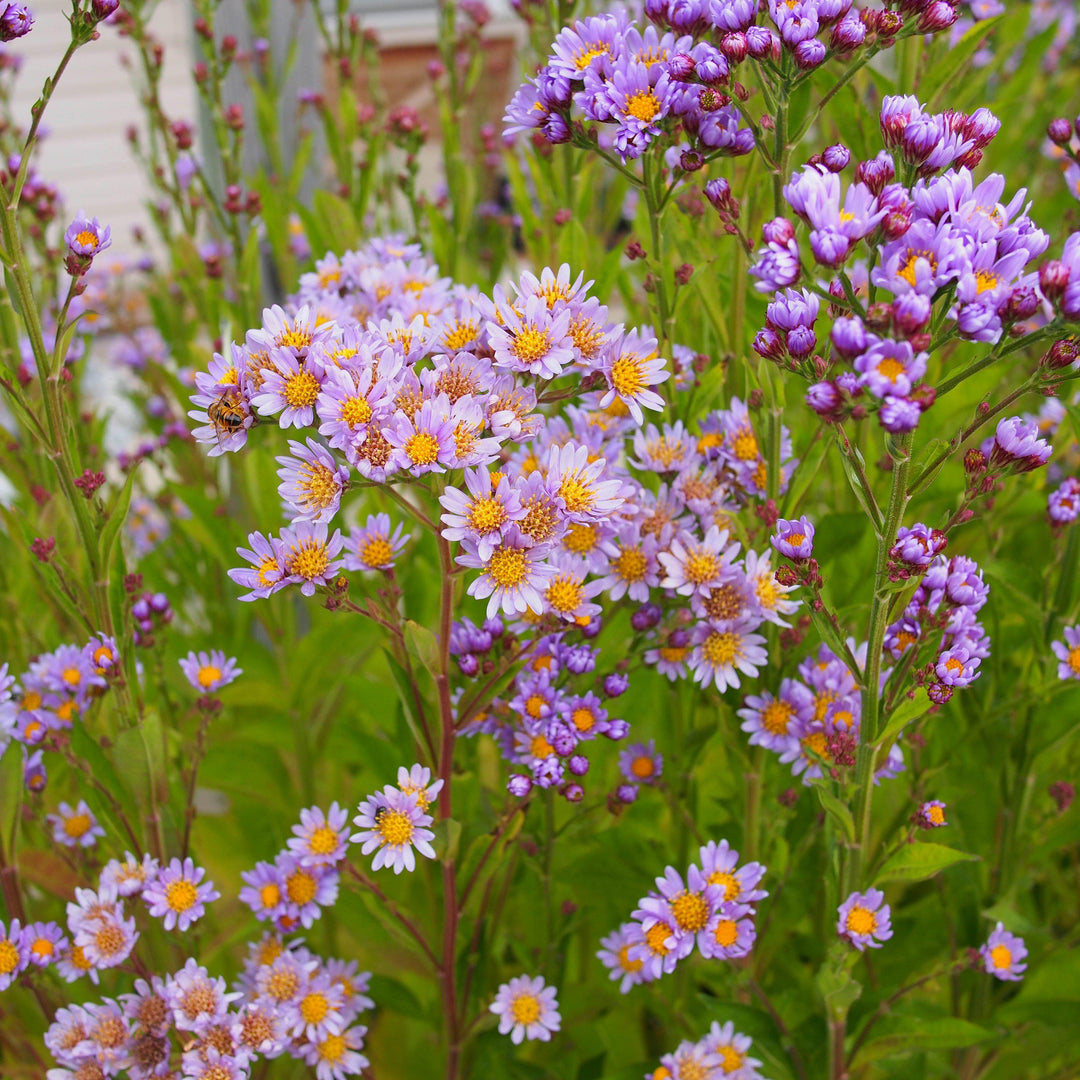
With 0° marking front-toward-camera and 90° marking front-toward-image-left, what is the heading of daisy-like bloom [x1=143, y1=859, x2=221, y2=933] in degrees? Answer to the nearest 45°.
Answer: approximately 0°

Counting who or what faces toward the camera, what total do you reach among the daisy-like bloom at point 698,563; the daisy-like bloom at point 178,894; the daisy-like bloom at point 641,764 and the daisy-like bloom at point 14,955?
4

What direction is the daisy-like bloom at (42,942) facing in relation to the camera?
toward the camera

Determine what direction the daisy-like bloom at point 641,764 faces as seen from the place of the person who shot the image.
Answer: facing the viewer

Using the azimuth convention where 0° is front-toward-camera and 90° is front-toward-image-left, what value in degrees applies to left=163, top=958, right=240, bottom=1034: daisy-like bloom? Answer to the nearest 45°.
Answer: approximately 0°

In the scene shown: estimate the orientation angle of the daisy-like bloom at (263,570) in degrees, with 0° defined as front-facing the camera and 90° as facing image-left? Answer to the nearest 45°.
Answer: approximately 45°

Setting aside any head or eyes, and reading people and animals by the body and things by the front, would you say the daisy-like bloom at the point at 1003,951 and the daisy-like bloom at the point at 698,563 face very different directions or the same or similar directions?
same or similar directions

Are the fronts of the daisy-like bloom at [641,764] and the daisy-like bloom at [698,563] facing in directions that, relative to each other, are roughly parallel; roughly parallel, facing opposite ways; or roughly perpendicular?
roughly parallel

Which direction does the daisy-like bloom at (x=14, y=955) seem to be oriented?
toward the camera

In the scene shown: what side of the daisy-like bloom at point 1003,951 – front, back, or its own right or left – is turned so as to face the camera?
front

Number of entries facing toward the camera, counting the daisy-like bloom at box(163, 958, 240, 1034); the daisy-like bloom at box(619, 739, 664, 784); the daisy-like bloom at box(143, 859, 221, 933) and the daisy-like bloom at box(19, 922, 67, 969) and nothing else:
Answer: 4
